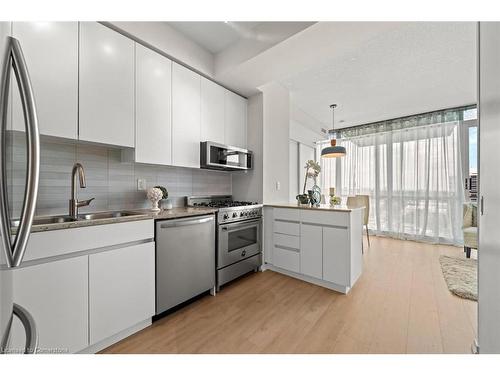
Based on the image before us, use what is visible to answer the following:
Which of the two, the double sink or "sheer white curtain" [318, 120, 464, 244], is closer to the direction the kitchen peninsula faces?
the double sink

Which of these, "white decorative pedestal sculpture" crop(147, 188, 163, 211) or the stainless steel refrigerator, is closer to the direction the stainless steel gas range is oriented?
the stainless steel refrigerator

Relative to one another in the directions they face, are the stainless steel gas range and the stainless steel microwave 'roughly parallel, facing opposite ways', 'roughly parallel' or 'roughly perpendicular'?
roughly parallel

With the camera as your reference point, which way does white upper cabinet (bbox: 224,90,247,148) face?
facing the viewer and to the right of the viewer

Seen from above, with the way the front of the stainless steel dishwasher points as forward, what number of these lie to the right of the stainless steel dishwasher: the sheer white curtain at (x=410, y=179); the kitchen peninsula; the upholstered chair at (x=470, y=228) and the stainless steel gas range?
0

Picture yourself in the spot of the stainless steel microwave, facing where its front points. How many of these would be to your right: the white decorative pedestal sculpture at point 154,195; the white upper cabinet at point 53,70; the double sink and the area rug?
3

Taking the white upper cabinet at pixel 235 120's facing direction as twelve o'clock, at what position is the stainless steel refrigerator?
The stainless steel refrigerator is roughly at 2 o'clock from the white upper cabinet.

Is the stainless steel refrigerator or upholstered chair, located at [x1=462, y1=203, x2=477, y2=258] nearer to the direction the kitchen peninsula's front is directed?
the stainless steel refrigerator

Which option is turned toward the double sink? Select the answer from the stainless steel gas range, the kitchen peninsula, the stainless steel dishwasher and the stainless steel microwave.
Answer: the kitchen peninsula

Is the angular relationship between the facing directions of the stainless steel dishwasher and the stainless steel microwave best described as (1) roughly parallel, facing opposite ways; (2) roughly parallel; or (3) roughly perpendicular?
roughly parallel

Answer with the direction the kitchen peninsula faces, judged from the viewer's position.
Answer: facing the viewer and to the left of the viewer

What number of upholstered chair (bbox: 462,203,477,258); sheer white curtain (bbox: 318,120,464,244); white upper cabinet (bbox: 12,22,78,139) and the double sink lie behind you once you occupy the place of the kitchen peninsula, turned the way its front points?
2

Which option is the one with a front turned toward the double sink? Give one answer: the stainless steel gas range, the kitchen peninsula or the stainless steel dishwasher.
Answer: the kitchen peninsula

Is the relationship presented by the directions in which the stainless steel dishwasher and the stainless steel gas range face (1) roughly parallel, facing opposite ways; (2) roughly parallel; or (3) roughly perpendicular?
roughly parallel
